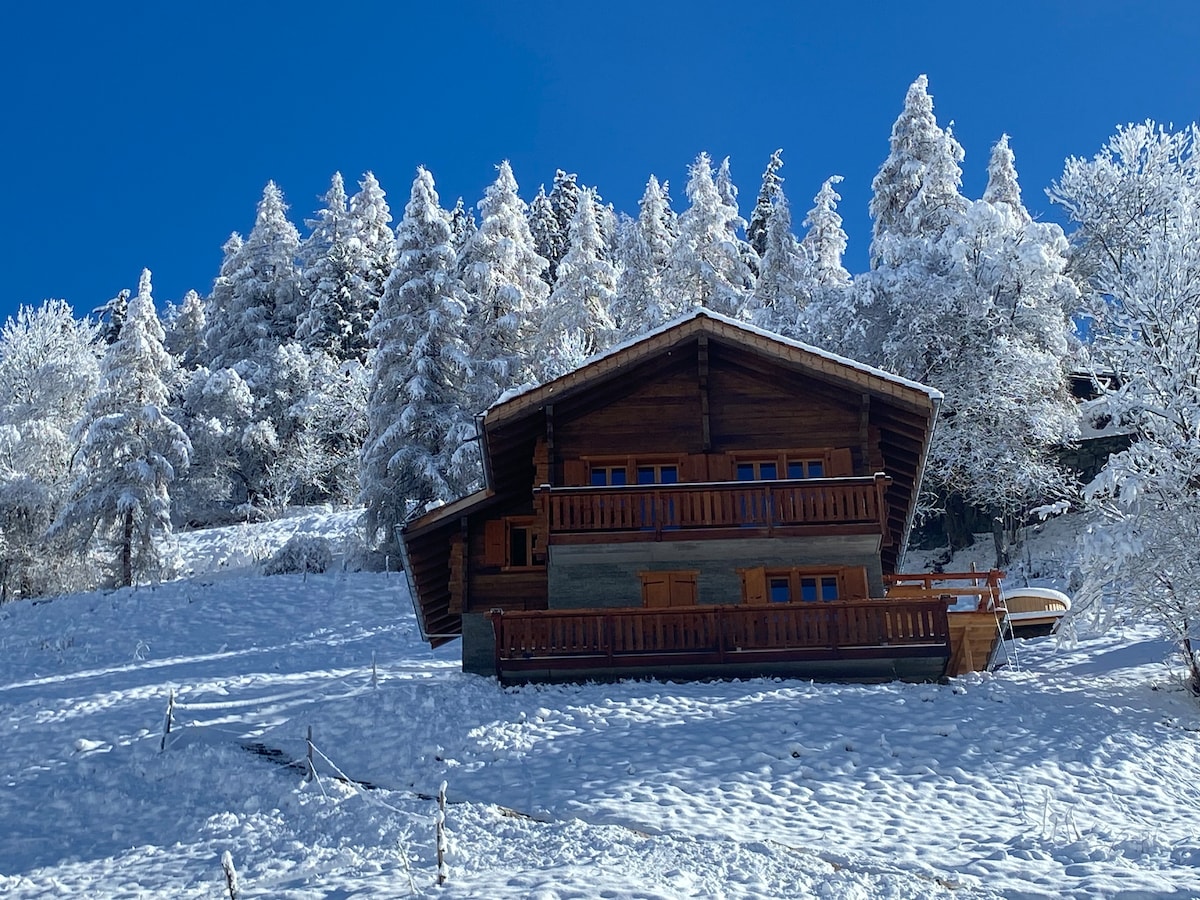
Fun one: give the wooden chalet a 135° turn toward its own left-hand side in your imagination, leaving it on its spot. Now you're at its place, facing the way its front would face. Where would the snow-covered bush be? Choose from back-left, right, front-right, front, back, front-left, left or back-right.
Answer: left

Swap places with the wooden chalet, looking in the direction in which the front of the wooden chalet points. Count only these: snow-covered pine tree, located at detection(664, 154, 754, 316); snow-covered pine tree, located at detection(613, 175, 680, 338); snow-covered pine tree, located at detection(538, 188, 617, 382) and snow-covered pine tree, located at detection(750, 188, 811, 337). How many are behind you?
4

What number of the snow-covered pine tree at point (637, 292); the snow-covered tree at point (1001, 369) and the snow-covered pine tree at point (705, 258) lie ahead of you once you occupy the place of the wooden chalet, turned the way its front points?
0

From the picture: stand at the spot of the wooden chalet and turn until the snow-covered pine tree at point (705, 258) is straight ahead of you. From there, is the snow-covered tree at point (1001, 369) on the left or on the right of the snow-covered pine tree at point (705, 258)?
right

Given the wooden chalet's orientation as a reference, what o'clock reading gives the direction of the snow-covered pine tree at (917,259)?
The snow-covered pine tree is roughly at 7 o'clock from the wooden chalet.

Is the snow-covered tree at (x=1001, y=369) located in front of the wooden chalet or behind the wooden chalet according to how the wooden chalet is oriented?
behind

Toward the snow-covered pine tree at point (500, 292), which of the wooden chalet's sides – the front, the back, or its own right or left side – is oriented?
back

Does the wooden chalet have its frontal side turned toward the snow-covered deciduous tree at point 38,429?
no

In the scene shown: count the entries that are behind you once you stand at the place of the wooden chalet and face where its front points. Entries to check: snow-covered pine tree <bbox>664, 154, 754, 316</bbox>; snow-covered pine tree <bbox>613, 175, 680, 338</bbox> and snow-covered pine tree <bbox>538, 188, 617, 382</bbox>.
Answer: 3

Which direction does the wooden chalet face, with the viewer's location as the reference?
facing the viewer

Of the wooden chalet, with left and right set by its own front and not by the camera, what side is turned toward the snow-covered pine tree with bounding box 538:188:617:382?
back

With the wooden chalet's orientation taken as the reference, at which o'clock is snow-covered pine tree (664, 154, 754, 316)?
The snow-covered pine tree is roughly at 6 o'clock from the wooden chalet.

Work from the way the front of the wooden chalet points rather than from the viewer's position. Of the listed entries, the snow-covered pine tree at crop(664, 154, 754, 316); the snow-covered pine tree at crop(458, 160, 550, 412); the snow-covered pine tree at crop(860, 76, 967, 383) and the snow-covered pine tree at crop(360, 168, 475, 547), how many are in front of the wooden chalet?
0

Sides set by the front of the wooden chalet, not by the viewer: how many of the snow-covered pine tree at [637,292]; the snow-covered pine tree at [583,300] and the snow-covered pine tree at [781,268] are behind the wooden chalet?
3
